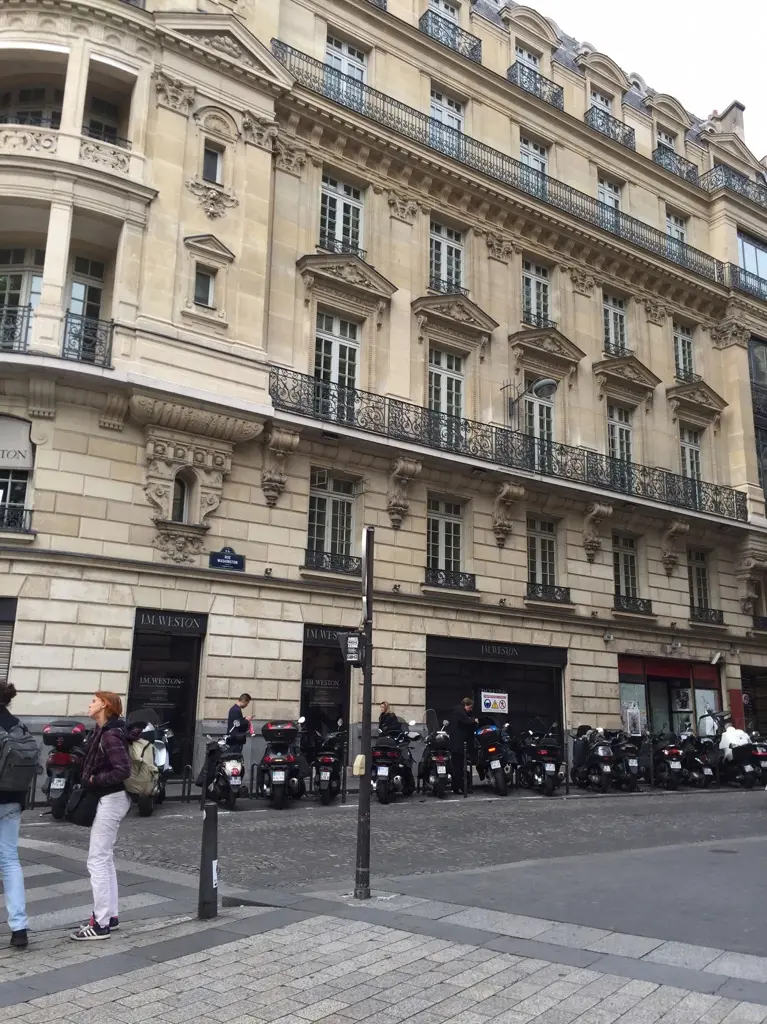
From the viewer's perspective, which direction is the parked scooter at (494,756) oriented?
away from the camera

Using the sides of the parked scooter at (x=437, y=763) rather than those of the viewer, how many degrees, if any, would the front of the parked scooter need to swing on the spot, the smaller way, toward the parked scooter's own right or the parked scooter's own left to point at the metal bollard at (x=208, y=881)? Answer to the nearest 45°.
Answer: approximately 180°

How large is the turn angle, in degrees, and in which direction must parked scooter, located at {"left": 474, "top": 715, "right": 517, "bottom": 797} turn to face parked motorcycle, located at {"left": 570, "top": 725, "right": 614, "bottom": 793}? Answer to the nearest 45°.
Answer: approximately 45° to its right

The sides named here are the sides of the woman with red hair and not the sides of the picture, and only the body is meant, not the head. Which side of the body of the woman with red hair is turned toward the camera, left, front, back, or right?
left

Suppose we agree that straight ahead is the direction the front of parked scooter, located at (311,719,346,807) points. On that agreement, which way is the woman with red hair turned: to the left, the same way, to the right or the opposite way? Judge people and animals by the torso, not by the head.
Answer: to the left

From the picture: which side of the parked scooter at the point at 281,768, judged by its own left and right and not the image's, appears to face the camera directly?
back

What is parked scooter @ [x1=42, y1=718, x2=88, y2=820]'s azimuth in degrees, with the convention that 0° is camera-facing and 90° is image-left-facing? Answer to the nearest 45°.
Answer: approximately 180°

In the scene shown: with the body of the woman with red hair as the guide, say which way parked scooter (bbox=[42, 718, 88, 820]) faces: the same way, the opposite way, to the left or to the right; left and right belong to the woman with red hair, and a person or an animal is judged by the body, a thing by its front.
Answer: to the right

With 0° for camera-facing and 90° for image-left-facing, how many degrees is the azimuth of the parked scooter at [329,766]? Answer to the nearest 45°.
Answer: approximately 180°

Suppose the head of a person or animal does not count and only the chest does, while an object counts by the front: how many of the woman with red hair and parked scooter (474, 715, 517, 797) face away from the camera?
1

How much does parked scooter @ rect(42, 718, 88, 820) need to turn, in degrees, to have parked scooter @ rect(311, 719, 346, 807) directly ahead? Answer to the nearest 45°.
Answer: approximately 90° to its right

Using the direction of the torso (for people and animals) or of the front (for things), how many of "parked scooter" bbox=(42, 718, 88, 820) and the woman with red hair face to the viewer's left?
1

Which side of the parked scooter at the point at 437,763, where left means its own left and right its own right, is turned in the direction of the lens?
back

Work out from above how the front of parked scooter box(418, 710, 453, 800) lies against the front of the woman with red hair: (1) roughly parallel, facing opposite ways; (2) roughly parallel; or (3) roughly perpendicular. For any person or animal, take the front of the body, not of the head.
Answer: roughly perpendicular
